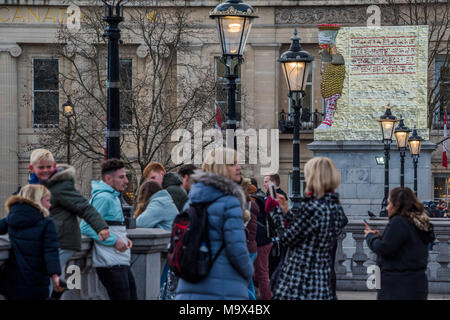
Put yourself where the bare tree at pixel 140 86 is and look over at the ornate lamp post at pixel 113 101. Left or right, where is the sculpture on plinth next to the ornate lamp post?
left

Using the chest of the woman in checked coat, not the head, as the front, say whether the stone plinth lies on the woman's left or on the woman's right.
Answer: on the woman's right

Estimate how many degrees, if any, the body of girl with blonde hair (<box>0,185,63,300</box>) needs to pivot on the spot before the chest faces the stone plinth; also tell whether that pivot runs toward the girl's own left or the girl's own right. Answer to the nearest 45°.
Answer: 0° — they already face it

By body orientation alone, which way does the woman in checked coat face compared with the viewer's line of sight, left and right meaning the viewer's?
facing away from the viewer and to the left of the viewer

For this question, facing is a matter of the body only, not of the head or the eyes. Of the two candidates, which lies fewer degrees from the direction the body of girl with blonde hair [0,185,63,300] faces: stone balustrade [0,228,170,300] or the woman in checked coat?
the stone balustrade

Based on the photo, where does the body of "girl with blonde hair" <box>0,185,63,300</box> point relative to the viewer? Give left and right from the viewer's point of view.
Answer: facing away from the viewer and to the right of the viewer
